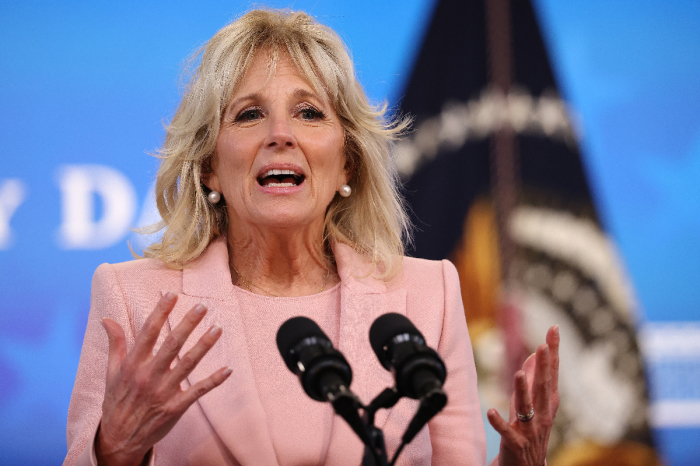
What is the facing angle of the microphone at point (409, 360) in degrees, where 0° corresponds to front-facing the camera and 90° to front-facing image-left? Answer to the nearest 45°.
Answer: approximately 135°

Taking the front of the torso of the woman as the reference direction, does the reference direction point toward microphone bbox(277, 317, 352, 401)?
yes

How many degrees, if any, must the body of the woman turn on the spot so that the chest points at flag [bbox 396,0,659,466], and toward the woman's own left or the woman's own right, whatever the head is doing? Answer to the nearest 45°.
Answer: approximately 135° to the woman's own left

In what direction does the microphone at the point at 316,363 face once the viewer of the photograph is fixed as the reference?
facing away from the viewer and to the left of the viewer

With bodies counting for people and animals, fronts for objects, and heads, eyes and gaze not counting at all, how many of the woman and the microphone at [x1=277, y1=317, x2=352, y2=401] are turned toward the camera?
1
